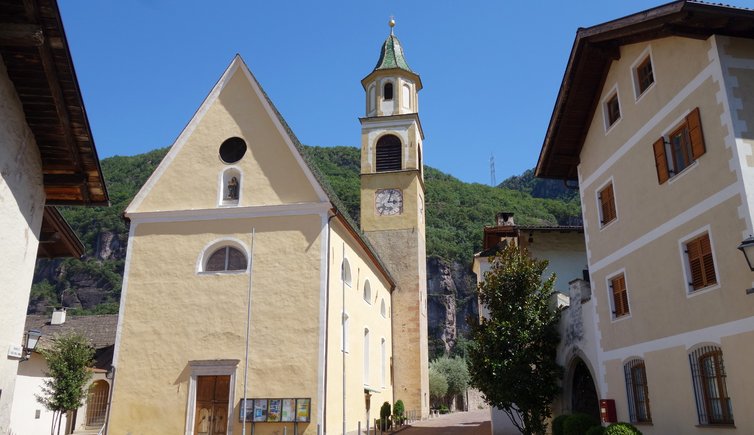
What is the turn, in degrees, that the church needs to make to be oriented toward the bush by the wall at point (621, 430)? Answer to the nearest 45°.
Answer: approximately 45° to its left

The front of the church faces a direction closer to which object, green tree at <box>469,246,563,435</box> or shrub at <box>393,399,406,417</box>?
the green tree

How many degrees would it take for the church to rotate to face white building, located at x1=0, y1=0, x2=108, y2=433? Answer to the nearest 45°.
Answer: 0° — it already faces it

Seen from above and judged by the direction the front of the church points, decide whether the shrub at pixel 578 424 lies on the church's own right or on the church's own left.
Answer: on the church's own left

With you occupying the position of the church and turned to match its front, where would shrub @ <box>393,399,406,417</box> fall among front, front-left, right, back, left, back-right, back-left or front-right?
back-left

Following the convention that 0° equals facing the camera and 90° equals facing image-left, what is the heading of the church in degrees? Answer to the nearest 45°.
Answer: approximately 0°

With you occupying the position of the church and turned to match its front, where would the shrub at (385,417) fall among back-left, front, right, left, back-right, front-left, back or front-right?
back-left
